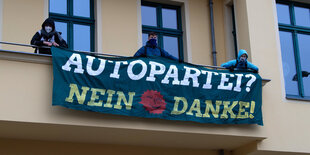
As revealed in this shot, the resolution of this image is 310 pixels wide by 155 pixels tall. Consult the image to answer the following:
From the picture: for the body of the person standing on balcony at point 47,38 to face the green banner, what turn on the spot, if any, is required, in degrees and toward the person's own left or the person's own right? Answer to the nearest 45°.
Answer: approximately 90° to the person's own left

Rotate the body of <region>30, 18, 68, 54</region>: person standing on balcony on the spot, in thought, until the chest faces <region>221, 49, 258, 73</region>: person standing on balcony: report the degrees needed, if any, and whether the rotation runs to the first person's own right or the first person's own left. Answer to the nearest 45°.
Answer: approximately 90° to the first person's own left

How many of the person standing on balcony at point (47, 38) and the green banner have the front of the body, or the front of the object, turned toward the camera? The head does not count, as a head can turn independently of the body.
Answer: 2

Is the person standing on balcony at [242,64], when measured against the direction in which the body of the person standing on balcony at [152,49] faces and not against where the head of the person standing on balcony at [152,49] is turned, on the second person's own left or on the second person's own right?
on the second person's own left

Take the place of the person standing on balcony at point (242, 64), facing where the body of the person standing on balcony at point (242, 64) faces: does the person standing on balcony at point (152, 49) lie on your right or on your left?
on your right

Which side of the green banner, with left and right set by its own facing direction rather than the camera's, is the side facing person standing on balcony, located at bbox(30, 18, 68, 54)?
right

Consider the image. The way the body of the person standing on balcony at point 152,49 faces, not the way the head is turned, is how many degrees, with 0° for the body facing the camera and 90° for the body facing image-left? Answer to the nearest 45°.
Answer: approximately 0°

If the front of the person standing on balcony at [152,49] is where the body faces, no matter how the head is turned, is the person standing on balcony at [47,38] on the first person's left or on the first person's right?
on the first person's right

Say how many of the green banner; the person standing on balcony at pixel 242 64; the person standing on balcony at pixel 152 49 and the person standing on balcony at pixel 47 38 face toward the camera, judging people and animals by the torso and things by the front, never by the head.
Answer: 4

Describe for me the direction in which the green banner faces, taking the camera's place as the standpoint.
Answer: facing the viewer

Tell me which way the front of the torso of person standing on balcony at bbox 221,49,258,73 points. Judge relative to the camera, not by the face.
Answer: toward the camera

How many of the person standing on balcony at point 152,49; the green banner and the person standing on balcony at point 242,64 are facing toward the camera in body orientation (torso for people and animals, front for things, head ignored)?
3
